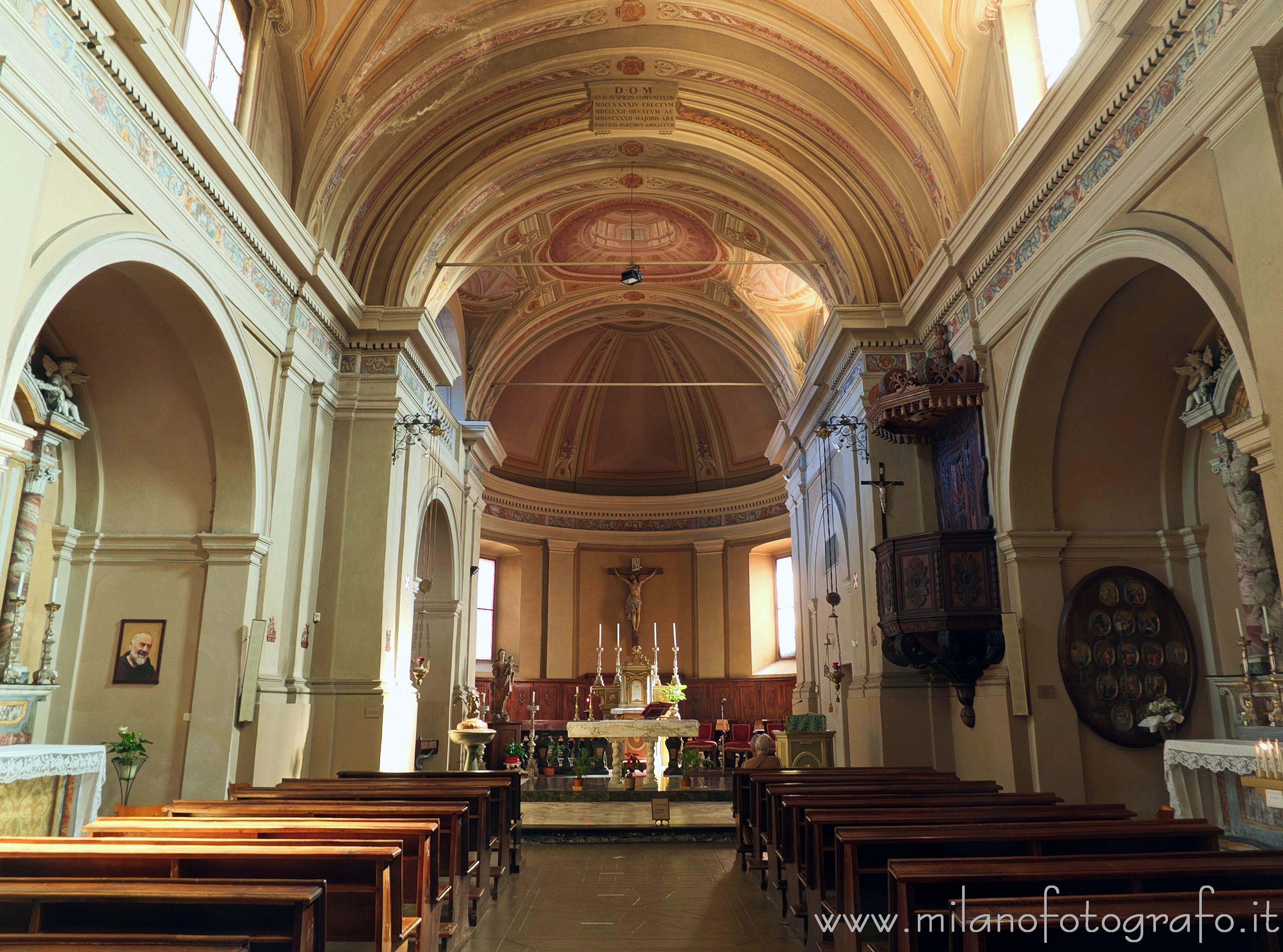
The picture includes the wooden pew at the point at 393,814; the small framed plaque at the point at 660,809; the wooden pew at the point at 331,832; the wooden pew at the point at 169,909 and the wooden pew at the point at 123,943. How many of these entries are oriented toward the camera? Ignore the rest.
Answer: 1

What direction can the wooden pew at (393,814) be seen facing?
away from the camera

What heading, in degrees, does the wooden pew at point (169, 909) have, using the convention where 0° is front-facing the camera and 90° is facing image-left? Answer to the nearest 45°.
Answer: approximately 180°

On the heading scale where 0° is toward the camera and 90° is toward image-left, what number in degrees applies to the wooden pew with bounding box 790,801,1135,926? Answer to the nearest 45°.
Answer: approximately 180°

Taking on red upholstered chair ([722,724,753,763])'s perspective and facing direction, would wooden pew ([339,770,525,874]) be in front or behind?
in front

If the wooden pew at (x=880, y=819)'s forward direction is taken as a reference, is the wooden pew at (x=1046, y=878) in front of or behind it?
behind

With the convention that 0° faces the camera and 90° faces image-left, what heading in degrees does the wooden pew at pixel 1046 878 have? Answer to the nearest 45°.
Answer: approximately 180°

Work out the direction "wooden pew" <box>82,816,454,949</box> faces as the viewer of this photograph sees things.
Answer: facing away from the viewer

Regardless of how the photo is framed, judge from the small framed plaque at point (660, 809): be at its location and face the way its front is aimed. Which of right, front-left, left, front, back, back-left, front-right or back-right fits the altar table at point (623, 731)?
back

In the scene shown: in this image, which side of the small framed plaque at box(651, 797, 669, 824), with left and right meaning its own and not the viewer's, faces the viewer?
front

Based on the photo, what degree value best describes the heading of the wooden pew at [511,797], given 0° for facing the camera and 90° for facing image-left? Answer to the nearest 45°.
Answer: approximately 180°

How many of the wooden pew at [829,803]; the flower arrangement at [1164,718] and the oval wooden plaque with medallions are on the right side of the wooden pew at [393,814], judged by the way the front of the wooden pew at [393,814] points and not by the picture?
3

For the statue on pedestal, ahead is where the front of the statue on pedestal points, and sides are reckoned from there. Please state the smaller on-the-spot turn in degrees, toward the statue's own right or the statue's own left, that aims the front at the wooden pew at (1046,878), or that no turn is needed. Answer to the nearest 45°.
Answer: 0° — it already faces it

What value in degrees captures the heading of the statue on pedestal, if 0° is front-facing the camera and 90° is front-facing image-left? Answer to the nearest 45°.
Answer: approximately 0°

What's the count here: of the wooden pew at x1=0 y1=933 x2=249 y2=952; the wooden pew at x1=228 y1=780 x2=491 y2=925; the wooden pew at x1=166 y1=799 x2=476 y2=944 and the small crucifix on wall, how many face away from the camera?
3

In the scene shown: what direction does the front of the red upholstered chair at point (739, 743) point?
toward the camera
